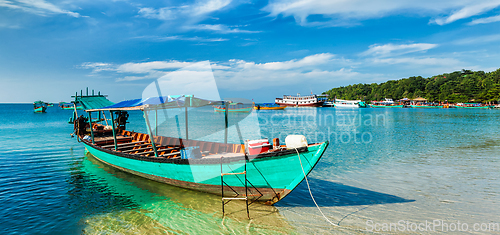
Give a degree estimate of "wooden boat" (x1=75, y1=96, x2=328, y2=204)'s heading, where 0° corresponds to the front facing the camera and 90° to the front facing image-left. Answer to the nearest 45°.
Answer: approximately 315°
